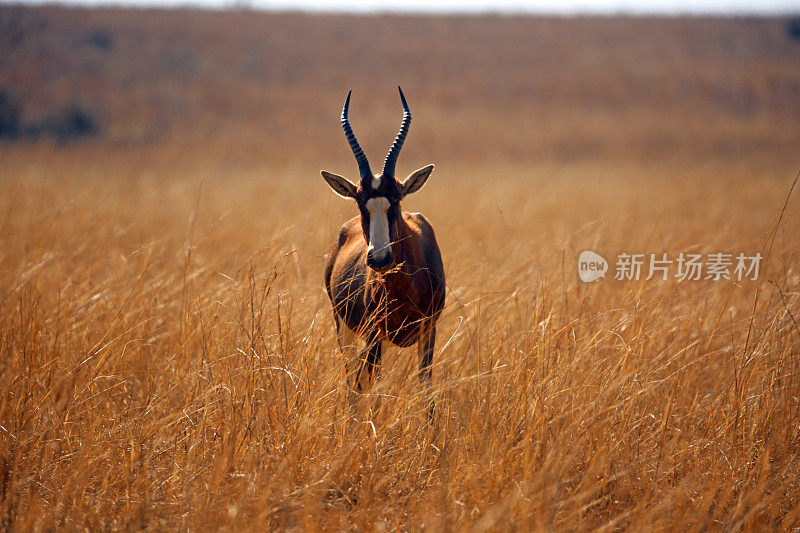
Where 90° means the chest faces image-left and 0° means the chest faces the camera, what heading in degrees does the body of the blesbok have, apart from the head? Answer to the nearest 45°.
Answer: approximately 0°
